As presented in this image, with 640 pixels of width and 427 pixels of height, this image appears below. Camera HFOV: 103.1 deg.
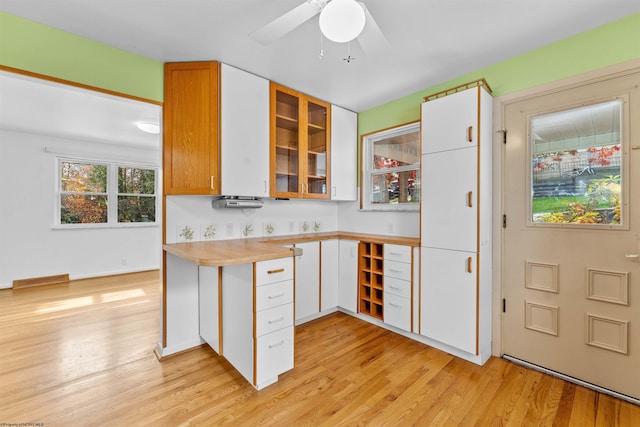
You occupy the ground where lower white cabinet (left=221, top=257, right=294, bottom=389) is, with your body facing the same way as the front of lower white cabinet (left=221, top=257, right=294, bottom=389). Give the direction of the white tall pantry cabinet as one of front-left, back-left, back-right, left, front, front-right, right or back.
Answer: front-left

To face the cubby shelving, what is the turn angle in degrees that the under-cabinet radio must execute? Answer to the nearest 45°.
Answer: approximately 45° to its left

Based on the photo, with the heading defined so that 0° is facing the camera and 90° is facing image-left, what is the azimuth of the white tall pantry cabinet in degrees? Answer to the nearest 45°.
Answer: approximately 45°

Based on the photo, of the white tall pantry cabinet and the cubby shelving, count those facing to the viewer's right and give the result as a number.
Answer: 0

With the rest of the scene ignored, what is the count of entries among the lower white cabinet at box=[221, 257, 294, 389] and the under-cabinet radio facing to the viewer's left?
0

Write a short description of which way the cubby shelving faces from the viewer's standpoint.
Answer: facing the viewer and to the left of the viewer

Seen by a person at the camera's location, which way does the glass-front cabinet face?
facing the viewer and to the right of the viewer
